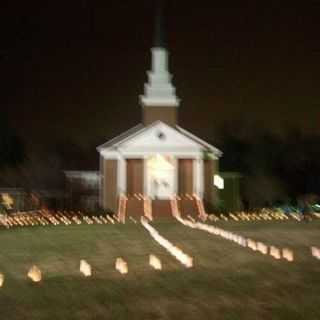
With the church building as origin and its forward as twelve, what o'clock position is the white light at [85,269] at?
The white light is roughly at 12 o'clock from the church building.

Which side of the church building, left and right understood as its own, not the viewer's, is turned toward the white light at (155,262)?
front

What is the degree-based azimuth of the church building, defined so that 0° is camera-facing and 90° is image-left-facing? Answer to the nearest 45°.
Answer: approximately 0°
